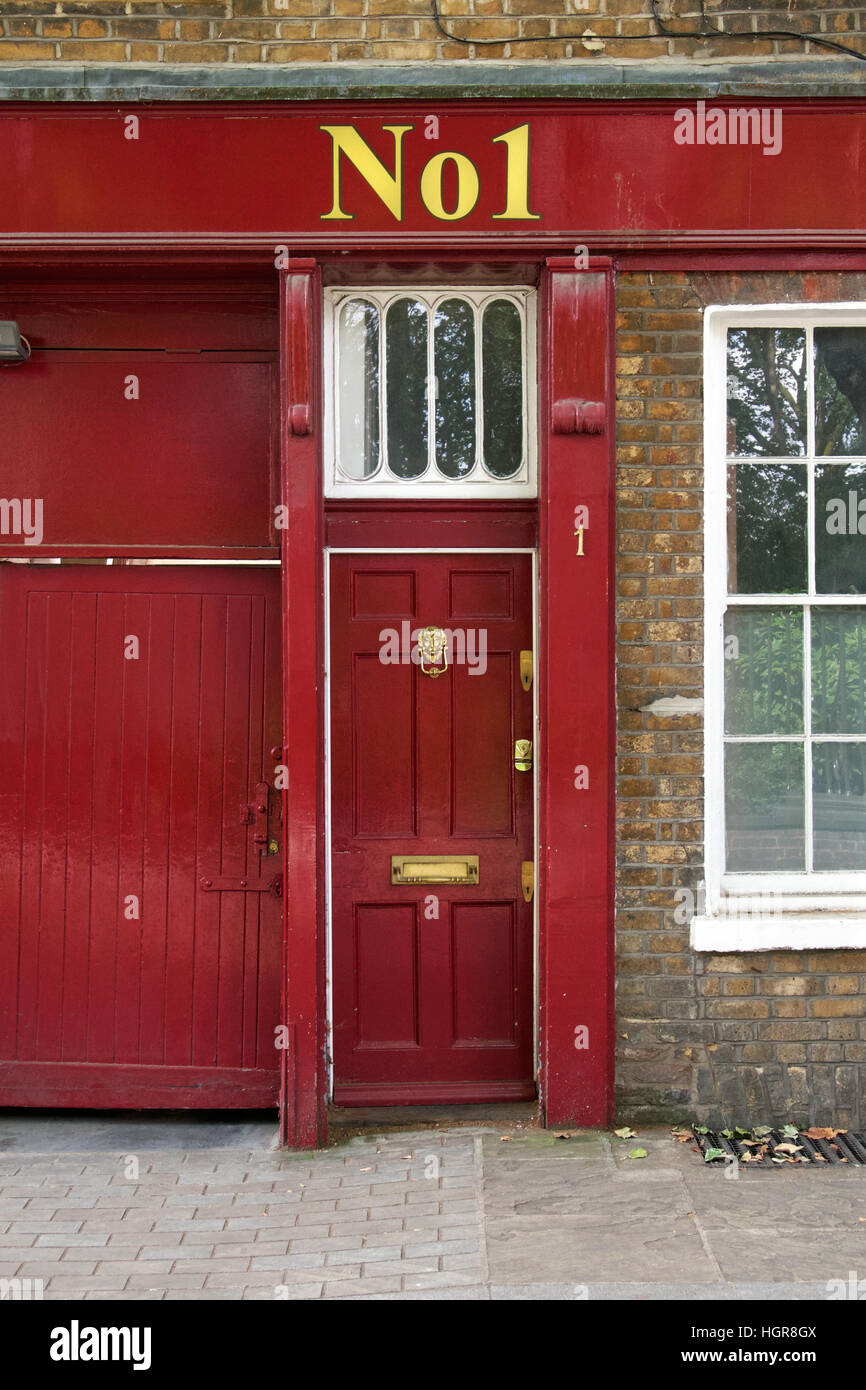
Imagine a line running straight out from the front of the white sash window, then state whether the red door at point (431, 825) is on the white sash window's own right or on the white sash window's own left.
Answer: on the white sash window's own right

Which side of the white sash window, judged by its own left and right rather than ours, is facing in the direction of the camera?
front

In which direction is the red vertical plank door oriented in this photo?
toward the camera

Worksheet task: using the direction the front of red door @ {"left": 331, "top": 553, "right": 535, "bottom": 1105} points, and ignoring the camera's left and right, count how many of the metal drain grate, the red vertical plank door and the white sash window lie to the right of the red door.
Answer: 1

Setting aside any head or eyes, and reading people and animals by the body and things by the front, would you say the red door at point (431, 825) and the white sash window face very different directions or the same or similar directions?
same or similar directions

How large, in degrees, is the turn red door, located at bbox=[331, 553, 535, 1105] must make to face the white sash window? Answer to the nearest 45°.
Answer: approximately 90° to its left

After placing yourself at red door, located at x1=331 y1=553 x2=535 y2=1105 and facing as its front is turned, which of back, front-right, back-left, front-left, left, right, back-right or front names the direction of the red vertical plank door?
right

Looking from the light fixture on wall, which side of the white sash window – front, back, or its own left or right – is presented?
right

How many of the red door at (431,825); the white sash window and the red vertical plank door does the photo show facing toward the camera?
3

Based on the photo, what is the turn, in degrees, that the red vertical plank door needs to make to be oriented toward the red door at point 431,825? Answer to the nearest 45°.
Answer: approximately 90° to its left

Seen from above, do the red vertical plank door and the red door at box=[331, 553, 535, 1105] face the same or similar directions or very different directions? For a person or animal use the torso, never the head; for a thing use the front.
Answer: same or similar directions
